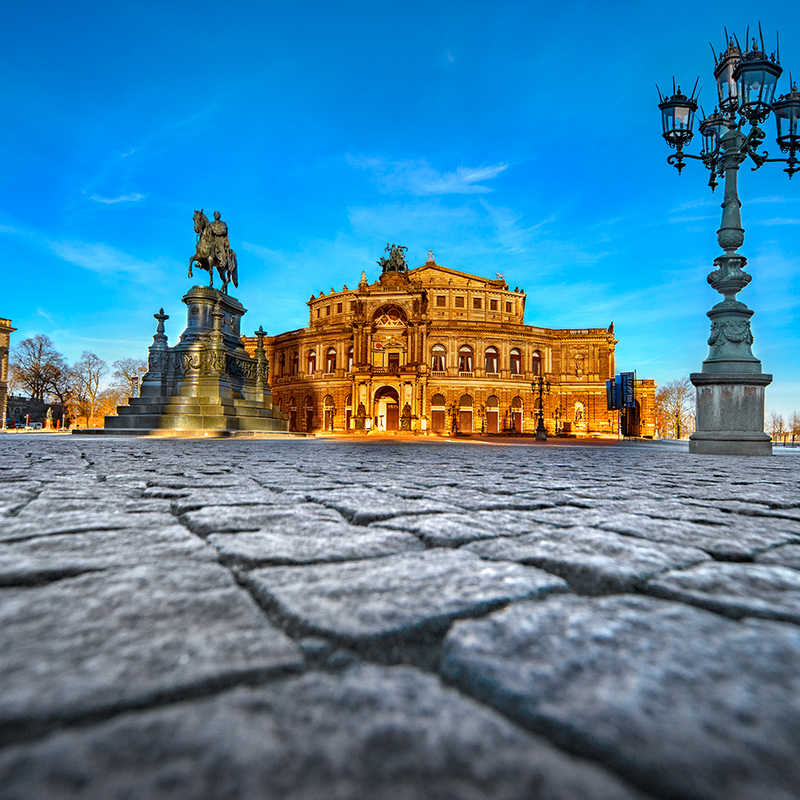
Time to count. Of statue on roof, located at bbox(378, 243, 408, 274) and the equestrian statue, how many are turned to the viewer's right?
0

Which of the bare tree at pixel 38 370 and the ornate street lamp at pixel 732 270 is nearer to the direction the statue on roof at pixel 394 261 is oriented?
the ornate street lamp

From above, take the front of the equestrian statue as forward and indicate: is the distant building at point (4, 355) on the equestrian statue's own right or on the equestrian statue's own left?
on the equestrian statue's own right

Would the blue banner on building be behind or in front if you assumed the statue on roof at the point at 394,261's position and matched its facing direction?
in front

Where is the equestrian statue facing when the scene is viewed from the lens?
facing the viewer and to the left of the viewer

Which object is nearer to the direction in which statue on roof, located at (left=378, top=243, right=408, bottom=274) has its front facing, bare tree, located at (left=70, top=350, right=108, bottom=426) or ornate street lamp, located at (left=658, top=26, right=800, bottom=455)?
the ornate street lamp

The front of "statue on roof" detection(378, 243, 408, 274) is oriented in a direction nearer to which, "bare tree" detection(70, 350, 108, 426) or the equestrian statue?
the equestrian statue

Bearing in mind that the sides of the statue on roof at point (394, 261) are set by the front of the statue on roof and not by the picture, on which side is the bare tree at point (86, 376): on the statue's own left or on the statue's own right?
on the statue's own right

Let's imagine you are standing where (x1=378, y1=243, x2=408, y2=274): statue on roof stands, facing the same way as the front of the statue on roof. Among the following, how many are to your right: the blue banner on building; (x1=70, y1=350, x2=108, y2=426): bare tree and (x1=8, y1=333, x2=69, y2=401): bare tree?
2

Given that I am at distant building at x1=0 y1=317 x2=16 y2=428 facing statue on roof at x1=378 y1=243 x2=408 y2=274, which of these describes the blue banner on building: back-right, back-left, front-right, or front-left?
front-right

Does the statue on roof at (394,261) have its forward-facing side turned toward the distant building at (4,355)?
no

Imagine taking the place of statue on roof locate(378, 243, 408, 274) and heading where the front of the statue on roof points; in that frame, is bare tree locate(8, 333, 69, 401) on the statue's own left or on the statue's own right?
on the statue's own right

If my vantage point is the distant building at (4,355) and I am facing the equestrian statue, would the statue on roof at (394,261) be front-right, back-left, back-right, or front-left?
front-left

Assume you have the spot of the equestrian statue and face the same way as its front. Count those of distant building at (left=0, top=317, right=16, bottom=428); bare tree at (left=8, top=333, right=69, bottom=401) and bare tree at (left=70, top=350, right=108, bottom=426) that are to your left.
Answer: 0

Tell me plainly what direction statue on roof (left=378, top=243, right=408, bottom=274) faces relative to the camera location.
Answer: facing the viewer

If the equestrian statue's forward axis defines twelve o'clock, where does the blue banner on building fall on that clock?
The blue banner on building is roughly at 7 o'clock from the equestrian statue.
